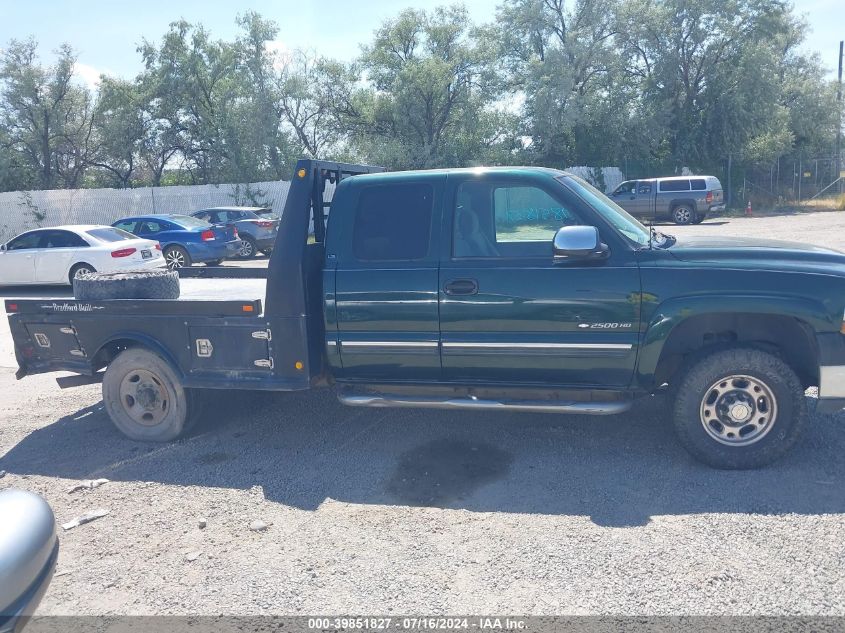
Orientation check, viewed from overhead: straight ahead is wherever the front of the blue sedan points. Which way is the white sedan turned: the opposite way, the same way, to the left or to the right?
the same way

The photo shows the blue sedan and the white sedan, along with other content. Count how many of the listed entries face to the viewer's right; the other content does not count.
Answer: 0

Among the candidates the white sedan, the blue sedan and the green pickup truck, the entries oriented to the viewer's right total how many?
1

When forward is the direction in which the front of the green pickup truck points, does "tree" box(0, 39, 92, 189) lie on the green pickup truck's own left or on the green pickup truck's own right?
on the green pickup truck's own left

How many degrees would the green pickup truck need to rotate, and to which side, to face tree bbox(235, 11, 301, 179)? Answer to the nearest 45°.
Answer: approximately 90° to its left

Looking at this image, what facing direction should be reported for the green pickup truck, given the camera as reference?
facing to the right of the viewer

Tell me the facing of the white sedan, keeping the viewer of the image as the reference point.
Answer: facing away from the viewer and to the left of the viewer

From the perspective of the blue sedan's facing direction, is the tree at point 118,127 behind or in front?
in front

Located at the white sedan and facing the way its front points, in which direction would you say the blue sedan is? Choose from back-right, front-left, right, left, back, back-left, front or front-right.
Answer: right

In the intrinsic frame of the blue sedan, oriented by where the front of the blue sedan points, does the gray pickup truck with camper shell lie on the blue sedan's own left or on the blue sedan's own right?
on the blue sedan's own right

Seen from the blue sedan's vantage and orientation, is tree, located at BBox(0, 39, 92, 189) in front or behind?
in front

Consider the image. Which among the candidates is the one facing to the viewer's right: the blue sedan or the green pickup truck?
the green pickup truck

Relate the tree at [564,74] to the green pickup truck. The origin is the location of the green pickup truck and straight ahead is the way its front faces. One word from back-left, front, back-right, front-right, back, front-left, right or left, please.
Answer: left

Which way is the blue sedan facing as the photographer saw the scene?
facing away from the viewer and to the left of the viewer

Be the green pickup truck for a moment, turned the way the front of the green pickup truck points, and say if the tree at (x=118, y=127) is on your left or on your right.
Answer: on your left

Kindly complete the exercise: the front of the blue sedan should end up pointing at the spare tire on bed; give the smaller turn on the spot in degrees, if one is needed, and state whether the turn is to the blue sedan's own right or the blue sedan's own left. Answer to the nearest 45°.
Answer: approximately 135° to the blue sedan's own left

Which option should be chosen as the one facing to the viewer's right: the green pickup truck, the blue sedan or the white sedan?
the green pickup truck
